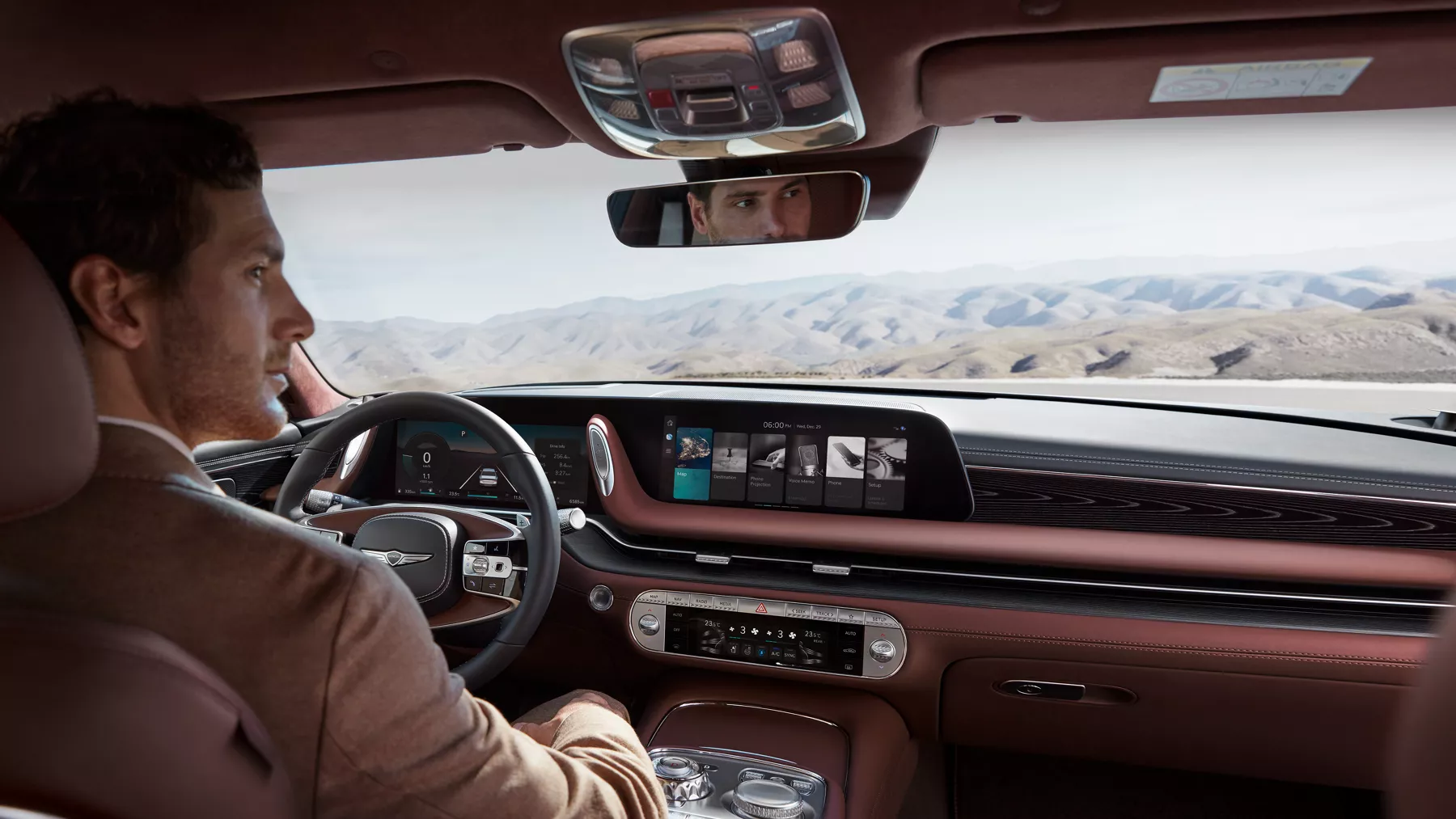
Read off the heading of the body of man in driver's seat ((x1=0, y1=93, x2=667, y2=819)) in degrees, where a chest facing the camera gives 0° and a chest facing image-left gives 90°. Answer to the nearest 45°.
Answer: approximately 225°

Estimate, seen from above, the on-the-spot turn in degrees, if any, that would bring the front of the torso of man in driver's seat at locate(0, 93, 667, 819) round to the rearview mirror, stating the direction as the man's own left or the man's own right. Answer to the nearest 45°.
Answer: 0° — they already face it

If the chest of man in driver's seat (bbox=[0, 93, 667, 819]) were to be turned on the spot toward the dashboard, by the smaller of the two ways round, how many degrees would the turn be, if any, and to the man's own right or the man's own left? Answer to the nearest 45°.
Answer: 0° — they already face it
